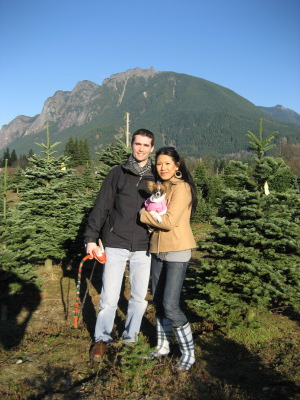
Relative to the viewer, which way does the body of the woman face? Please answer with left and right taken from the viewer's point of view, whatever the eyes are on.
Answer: facing the viewer and to the left of the viewer

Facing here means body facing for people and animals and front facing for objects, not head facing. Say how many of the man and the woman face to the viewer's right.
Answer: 0

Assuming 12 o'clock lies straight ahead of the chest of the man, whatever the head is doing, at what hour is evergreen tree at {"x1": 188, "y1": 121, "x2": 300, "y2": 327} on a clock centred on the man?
The evergreen tree is roughly at 8 o'clock from the man.

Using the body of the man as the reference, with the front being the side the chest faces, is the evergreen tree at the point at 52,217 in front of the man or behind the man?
behind

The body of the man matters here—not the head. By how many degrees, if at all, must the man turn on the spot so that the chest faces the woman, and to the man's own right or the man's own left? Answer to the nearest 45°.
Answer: approximately 45° to the man's own left

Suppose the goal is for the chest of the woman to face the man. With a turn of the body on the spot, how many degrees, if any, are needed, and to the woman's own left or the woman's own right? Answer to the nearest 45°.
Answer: approximately 90° to the woman's own right

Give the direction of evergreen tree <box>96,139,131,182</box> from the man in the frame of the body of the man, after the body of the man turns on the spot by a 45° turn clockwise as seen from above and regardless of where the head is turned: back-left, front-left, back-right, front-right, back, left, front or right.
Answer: back-right

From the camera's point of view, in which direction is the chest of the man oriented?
toward the camera

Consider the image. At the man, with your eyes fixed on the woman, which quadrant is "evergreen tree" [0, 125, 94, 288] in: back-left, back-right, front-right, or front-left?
back-left

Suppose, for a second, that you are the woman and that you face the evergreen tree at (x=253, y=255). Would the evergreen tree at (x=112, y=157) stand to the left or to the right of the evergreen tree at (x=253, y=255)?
left
